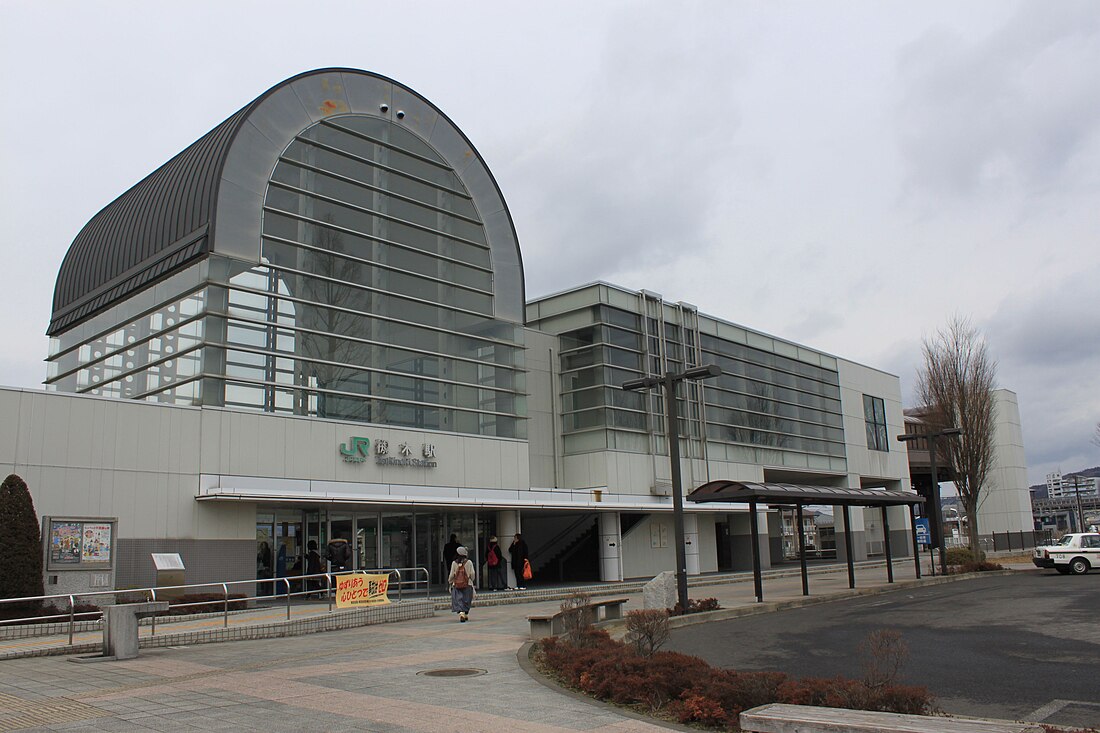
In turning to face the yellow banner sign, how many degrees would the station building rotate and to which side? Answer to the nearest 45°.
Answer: approximately 45° to its right

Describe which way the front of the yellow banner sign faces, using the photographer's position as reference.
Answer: facing the viewer

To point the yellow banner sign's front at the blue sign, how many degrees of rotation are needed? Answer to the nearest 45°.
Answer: approximately 135° to its left

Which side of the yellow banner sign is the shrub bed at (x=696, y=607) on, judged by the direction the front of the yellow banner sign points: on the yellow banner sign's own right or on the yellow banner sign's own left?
on the yellow banner sign's own left

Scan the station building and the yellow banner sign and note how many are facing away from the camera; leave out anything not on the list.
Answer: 0

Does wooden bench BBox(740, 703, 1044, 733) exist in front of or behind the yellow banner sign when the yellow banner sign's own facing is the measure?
in front

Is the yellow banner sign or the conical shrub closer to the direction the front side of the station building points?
the yellow banner sign

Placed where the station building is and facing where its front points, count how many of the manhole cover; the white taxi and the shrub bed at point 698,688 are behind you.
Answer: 0

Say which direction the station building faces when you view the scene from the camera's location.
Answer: facing the viewer and to the right of the viewer

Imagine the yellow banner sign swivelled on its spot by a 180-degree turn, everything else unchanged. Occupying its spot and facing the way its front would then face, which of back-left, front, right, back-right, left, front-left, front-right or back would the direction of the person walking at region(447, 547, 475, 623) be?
right

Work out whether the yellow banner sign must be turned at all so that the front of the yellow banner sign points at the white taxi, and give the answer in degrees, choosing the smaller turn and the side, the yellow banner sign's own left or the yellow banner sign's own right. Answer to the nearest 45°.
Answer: approximately 90° to the yellow banner sign's own left
